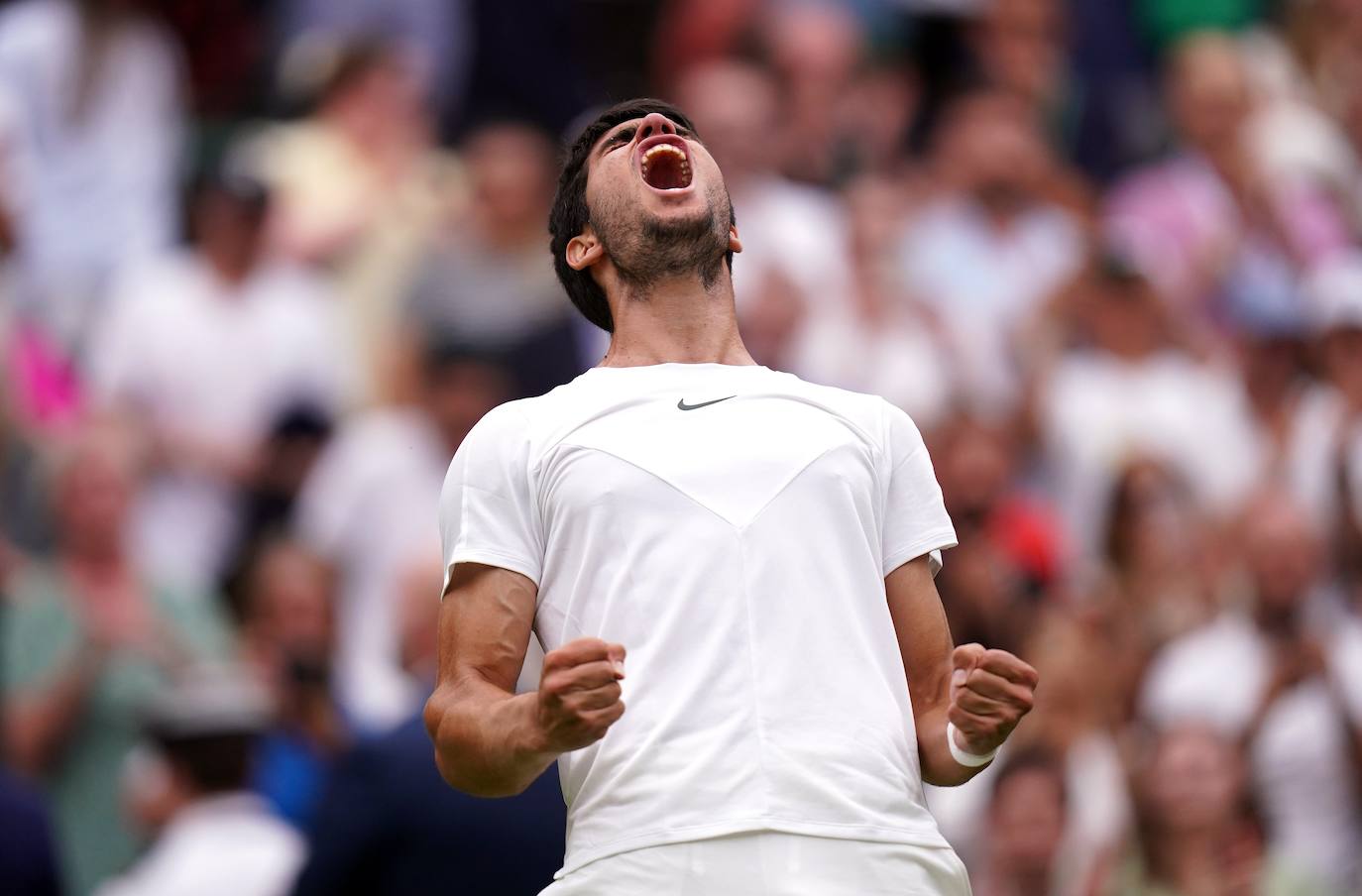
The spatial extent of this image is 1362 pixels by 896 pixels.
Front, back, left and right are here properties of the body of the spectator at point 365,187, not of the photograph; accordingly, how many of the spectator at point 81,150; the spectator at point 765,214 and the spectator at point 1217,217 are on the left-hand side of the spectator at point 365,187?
2

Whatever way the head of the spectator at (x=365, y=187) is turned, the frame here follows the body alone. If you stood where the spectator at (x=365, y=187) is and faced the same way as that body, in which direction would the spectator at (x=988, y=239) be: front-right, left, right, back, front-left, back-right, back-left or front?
left

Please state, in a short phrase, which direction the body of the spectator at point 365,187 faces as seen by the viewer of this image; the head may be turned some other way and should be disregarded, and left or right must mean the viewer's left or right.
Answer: facing the viewer

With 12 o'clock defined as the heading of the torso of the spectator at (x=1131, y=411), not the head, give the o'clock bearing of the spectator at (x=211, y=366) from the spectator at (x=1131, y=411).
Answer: the spectator at (x=211, y=366) is roughly at 2 o'clock from the spectator at (x=1131, y=411).

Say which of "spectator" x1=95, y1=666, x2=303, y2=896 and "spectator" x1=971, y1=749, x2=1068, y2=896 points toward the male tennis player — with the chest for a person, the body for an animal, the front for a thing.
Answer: "spectator" x1=971, y1=749, x2=1068, y2=896

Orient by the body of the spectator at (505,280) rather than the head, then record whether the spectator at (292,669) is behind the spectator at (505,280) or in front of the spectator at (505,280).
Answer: in front

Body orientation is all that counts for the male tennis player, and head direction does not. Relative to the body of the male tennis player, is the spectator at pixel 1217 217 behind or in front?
behind

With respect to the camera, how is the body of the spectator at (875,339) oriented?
toward the camera

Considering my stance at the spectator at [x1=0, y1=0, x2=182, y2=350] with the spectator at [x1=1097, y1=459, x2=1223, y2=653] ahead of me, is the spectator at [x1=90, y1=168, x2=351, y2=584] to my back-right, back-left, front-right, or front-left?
front-right

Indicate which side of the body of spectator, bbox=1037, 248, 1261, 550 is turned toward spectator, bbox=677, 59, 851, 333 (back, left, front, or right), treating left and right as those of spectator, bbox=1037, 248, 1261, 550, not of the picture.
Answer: right

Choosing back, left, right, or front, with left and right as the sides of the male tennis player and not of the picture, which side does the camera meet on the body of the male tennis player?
front
